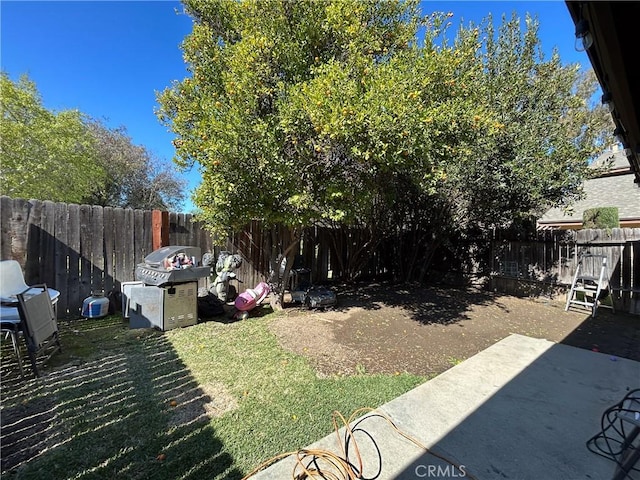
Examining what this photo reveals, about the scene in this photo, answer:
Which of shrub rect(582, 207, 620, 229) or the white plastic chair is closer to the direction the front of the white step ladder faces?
the white plastic chair

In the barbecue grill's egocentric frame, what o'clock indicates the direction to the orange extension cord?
The orange extension cord is roughly at 10 o'clock from the barbecue grill.

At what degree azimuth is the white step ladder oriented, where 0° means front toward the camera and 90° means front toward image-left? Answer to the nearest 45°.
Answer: approximately 45°

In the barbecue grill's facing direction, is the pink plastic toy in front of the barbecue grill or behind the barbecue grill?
behind

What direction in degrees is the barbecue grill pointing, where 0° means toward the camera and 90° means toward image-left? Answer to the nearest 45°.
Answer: approximately 45°

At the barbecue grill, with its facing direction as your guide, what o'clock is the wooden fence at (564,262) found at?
The wooden fence is roughly at 8 o'clock from the barbecue grill.
